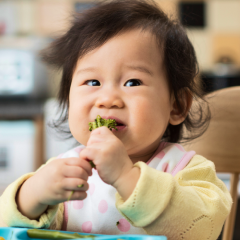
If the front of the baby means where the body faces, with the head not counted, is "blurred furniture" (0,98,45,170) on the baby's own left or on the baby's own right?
on the baby's own right

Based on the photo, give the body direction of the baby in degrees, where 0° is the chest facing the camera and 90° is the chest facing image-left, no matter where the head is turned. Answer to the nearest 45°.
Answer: approximately 45°
